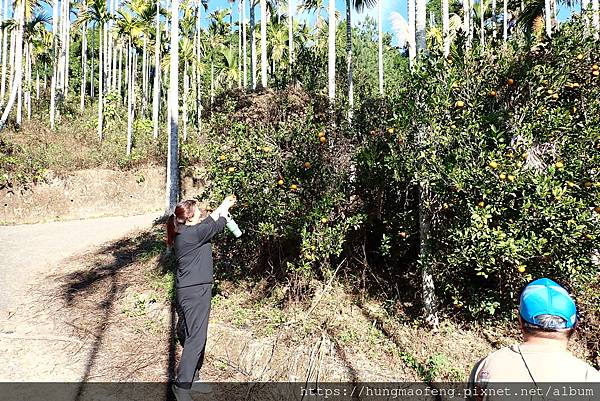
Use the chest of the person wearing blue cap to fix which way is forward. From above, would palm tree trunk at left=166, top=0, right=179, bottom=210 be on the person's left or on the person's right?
on the person's left

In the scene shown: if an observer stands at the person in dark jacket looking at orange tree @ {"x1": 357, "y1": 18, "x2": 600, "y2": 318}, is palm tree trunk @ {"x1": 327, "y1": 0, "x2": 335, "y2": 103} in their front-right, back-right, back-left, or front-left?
front-left

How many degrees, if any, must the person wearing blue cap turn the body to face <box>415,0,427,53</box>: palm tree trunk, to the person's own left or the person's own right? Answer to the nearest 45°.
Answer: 0° — they already face it

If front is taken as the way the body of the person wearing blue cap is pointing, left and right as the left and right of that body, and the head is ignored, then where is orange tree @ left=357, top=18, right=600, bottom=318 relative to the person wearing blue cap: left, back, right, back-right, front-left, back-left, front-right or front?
front

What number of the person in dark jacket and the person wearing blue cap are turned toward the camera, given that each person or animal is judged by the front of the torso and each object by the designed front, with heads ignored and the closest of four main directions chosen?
0

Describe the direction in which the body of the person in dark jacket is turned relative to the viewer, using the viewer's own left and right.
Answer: facing away from the viewer and to the right of the viewer

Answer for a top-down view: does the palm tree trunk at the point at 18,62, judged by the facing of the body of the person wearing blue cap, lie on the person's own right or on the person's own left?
on the person's own left

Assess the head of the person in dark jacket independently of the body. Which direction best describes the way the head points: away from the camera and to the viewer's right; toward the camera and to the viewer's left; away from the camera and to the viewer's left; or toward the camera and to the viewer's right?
away from the camera and to the viewer's right

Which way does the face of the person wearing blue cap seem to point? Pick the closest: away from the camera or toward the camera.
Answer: away from the camera

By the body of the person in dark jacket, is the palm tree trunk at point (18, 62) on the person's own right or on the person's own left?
on the person's own left

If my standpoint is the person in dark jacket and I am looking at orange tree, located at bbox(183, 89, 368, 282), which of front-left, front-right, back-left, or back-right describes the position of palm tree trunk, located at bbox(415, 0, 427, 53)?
front-right

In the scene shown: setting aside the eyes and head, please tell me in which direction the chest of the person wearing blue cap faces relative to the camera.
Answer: away from the camera
